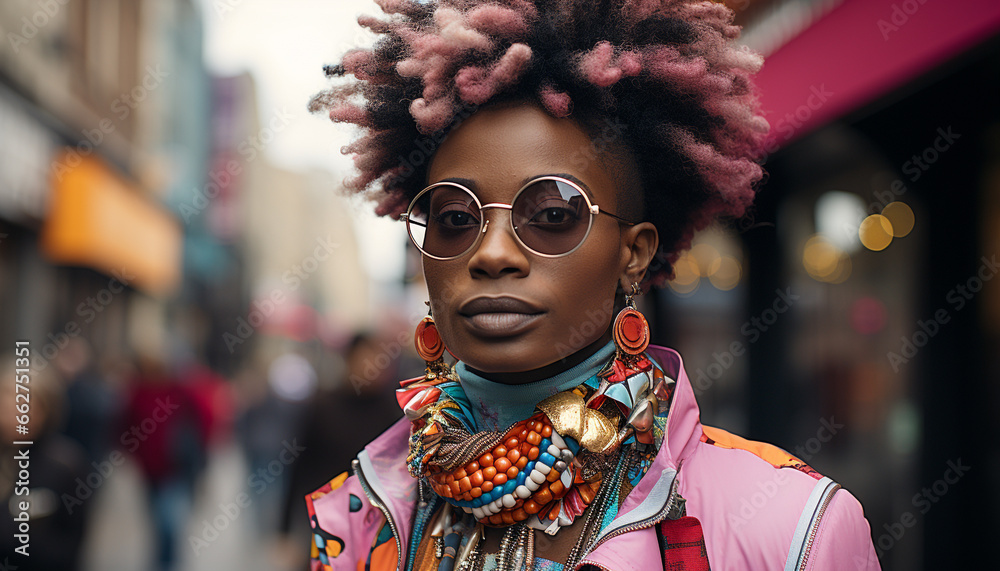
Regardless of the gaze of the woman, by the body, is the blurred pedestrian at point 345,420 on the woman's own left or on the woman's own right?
on the woman's own right

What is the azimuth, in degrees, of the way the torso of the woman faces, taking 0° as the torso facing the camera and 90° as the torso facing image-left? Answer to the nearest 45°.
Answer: approximately 45°

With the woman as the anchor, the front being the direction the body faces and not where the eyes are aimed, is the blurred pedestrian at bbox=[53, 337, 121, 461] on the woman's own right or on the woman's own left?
on the woman's own right
